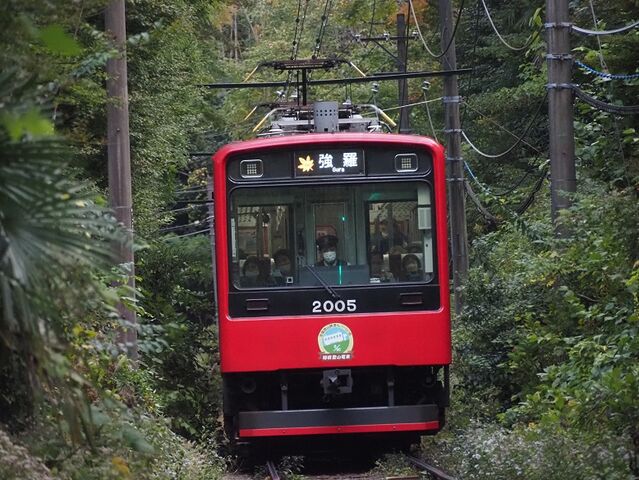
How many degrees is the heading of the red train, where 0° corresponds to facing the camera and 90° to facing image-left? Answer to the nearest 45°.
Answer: approximately 0°

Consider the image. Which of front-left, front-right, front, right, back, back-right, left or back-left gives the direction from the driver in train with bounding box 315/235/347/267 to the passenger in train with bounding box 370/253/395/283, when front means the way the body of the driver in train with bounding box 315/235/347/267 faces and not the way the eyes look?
left

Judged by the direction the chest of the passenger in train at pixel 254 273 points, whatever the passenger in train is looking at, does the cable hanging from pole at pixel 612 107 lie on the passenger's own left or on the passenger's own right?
on the passenger's own left

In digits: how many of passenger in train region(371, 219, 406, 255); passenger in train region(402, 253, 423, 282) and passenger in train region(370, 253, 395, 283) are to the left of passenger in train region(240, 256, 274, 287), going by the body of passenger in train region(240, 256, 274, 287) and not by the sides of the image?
3

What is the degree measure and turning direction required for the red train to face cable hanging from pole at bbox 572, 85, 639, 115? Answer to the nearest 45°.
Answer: approximately 90° to its left

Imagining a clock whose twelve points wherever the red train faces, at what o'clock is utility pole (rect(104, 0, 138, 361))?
The utility pole is roughly at 3 o'clock from the red train.

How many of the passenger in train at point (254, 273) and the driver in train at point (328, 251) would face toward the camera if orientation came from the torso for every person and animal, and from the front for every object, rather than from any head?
2

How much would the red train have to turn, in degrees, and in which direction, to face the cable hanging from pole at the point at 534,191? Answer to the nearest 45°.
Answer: approximately 135° to its left

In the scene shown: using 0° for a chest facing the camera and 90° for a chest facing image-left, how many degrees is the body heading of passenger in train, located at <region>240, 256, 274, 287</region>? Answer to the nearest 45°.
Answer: approximately 0°
